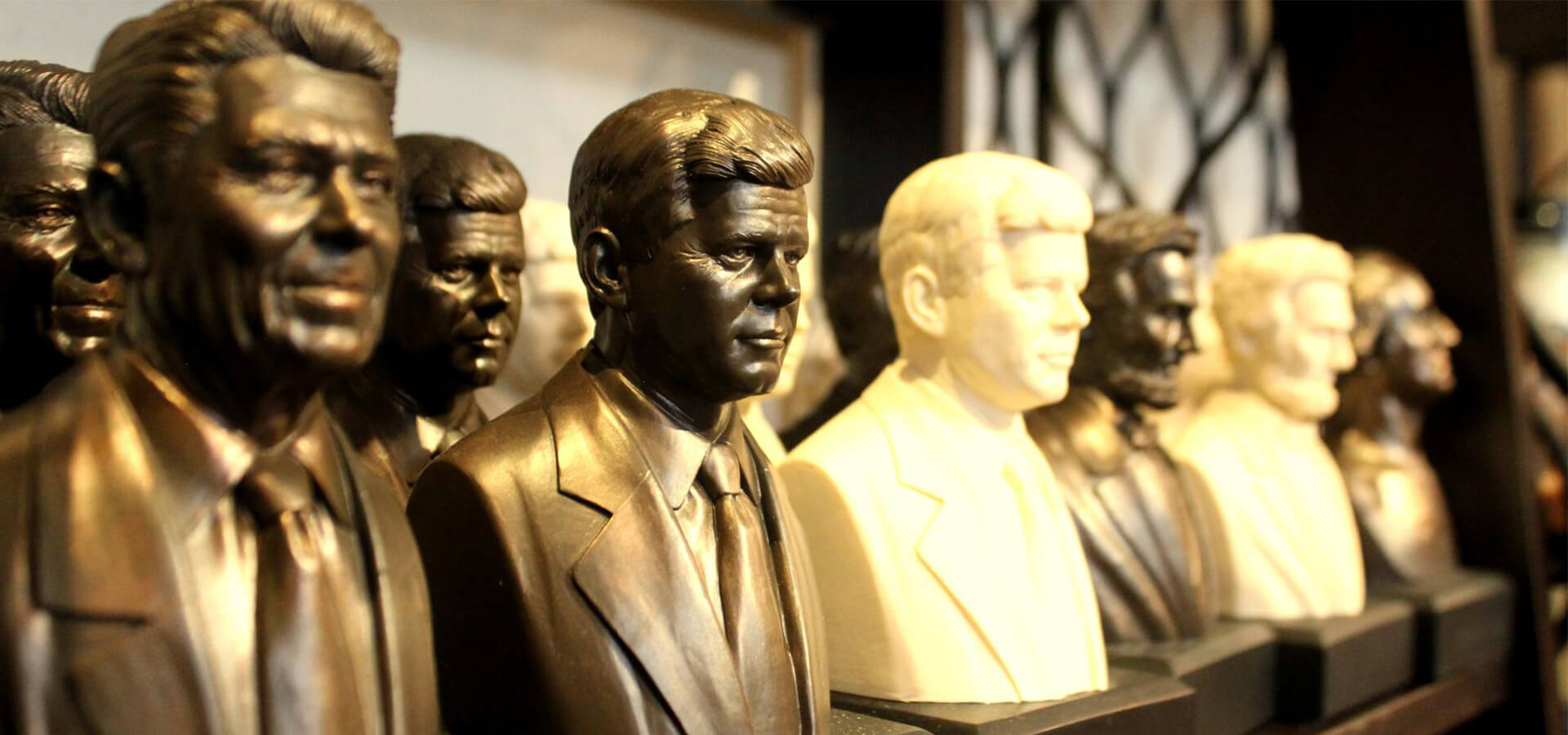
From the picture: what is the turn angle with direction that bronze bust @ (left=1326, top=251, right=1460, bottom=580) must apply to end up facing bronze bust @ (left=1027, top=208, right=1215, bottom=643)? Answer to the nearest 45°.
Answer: approximately 90° to its right

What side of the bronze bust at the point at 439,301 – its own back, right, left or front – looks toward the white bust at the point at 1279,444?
left

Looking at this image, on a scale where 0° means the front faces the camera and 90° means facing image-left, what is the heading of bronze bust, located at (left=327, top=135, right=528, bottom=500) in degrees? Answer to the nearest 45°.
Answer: approximately 315°

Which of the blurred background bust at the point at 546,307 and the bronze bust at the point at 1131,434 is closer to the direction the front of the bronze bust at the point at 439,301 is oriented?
the bronze bust

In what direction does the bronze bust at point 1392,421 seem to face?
to the viewer's right

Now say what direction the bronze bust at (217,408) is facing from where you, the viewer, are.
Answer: facing the viewer and to the right of the viewer

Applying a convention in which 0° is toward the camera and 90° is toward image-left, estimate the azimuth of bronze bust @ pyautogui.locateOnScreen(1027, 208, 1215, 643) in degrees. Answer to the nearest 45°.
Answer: approximately 315°

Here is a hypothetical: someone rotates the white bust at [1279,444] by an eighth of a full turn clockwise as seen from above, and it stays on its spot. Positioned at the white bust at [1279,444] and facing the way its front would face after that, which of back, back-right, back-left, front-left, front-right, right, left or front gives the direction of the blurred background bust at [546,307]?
front-right

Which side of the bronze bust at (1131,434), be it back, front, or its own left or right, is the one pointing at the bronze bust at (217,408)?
right

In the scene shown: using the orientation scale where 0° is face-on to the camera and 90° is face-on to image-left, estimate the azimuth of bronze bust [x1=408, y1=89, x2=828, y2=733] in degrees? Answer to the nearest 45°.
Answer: approximately 315°

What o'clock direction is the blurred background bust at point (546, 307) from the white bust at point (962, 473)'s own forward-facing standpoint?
The blurred background bust is roughly at 5 o'clock from the white bust.

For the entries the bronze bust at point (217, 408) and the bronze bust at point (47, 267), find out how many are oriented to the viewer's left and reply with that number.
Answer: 0

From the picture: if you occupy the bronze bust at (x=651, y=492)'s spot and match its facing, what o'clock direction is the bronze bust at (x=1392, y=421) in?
the bronze bust at (x=1392, y=421) is roughly at 9 o'clock from the bronze bust at (x=651, y=492).
